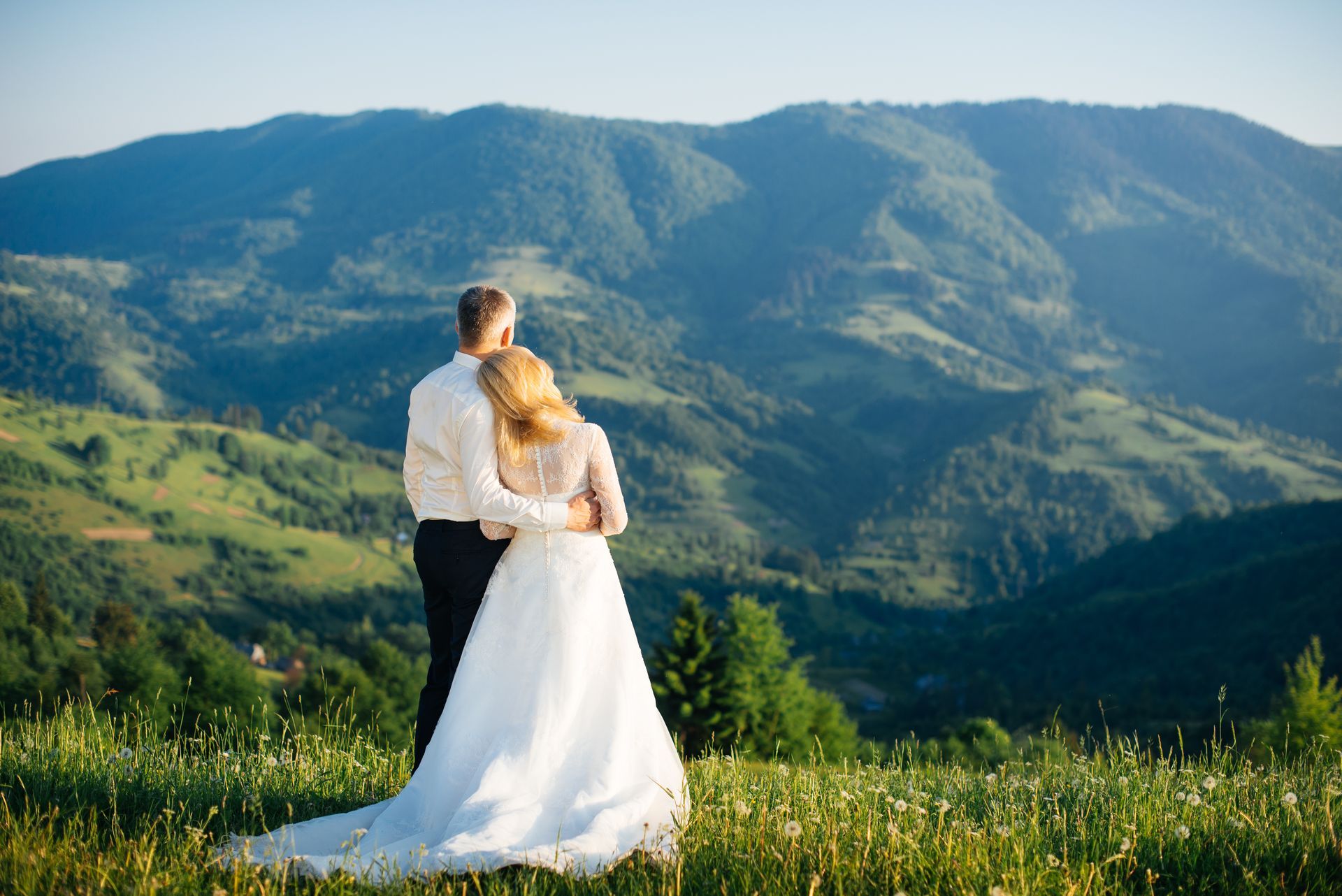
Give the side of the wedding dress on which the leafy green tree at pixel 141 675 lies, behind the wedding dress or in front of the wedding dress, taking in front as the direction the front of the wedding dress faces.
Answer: in front

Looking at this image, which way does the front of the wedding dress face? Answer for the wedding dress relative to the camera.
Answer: away from the camera

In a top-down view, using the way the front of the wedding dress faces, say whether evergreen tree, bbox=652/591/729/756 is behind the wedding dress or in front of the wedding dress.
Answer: in front
